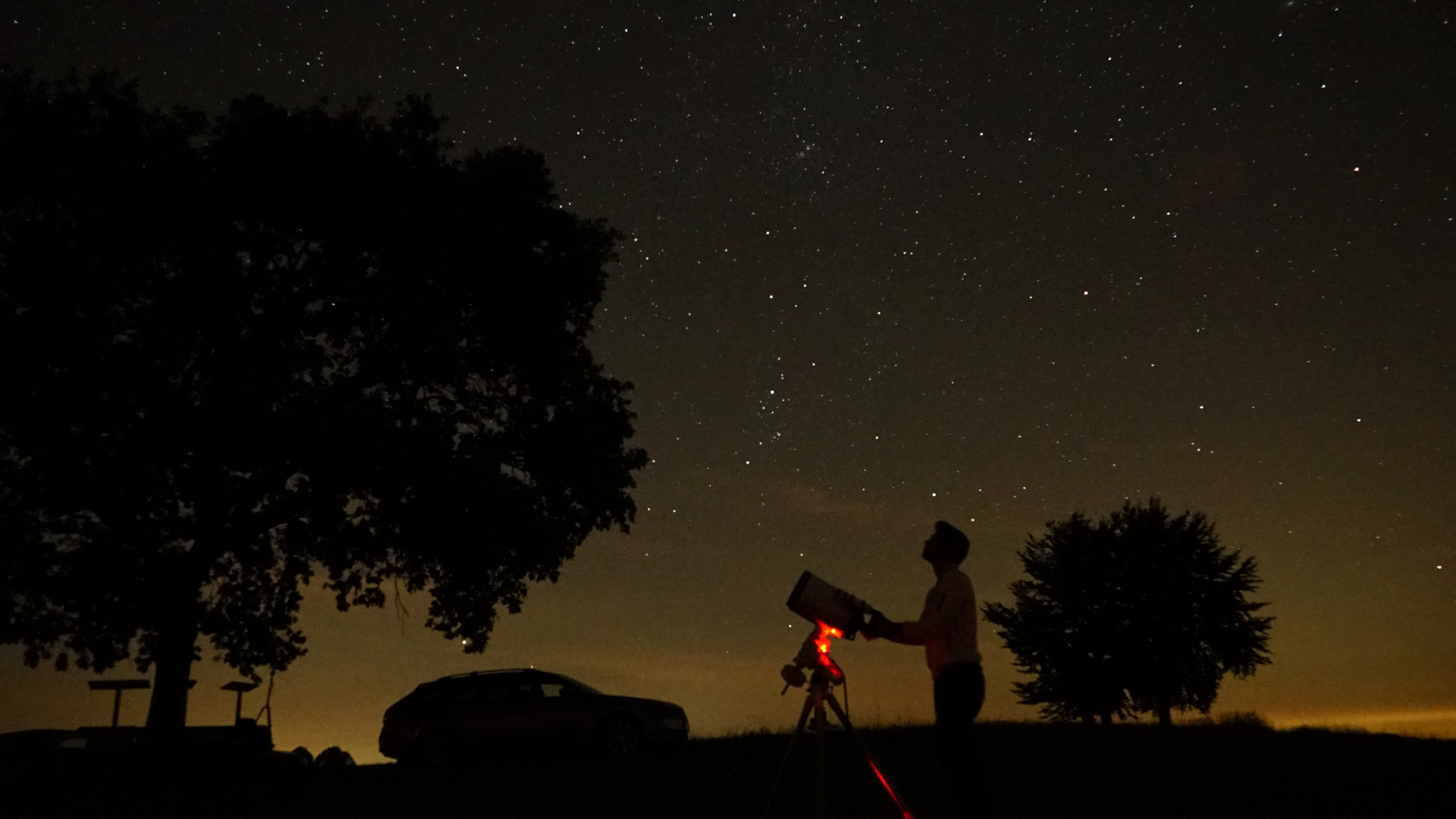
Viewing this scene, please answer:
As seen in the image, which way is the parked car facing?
to the viewer's right

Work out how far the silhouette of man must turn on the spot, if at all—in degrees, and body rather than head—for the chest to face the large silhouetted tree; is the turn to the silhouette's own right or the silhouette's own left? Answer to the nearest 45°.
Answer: approximately 45° to the silhouette's own right

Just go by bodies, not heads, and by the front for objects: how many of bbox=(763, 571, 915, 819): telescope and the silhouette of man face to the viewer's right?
0

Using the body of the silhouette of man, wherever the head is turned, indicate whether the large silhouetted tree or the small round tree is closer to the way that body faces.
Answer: the large silhouetted tree

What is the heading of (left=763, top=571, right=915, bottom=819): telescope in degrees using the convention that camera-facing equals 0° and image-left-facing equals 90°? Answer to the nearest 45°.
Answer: approximately 90°

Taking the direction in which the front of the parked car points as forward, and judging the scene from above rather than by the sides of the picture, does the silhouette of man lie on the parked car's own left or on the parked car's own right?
on the parked car's own right

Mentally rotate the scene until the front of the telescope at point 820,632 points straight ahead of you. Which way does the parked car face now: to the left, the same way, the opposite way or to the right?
the opposite way

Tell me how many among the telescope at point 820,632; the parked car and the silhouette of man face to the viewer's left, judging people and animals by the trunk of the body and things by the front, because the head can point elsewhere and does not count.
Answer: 2

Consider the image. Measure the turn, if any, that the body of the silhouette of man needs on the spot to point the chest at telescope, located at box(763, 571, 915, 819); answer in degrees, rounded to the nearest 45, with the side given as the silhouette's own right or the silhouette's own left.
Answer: approximately 45° to the silhouette's own left

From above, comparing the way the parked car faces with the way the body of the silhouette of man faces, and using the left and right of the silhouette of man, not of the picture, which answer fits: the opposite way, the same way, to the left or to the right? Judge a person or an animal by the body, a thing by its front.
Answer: the opposite way

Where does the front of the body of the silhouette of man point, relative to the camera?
to the viewer's left

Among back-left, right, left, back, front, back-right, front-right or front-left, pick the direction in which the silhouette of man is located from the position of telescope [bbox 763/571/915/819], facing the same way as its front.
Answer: back-right
